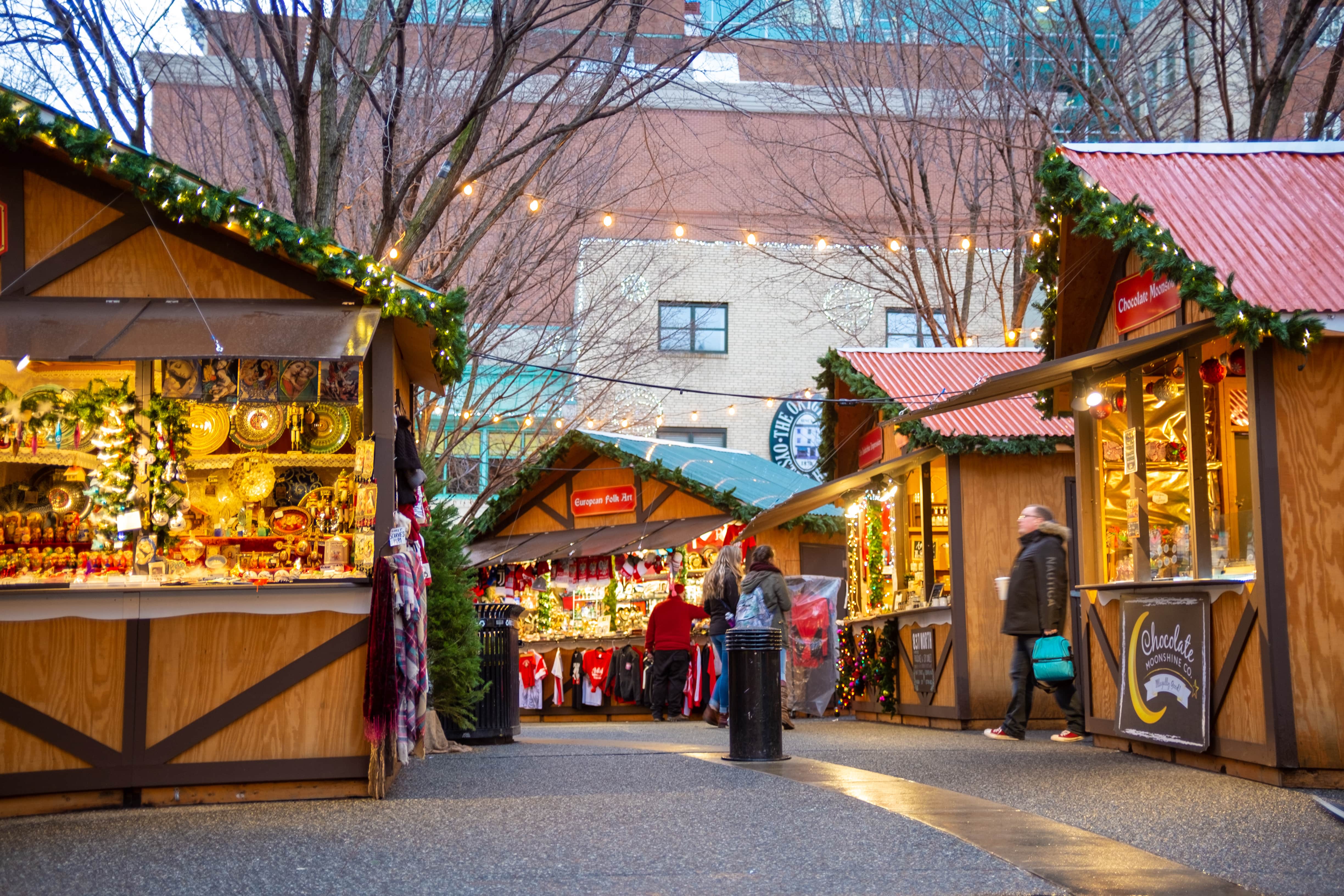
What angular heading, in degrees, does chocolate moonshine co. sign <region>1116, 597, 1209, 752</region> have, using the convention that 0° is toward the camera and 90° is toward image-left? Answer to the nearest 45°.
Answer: approximately 45°

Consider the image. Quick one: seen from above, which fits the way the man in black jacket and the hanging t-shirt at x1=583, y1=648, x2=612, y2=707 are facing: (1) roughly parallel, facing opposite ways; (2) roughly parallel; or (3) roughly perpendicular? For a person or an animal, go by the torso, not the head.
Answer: roughly perpendicular

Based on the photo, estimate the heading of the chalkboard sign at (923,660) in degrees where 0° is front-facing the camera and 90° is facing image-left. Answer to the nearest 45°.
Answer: approximately 45°

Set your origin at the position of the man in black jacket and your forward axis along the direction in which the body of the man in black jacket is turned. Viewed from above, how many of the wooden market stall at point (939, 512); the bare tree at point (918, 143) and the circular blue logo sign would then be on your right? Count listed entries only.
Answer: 3

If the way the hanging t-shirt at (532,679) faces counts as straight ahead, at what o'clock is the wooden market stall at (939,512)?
The wooden market stall is roughly at 11 o'clock from the hanging t-shirt.

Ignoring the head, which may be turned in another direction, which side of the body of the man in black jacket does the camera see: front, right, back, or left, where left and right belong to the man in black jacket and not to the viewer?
left

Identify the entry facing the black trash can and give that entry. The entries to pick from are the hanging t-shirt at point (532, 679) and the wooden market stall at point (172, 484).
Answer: the hanging t-shirt

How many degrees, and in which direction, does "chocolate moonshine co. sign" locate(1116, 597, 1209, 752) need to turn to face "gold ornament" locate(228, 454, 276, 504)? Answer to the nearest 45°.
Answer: approximately 45° to its right

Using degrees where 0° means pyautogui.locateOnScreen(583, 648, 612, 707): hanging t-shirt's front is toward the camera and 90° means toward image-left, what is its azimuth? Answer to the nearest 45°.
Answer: approximately 0°
